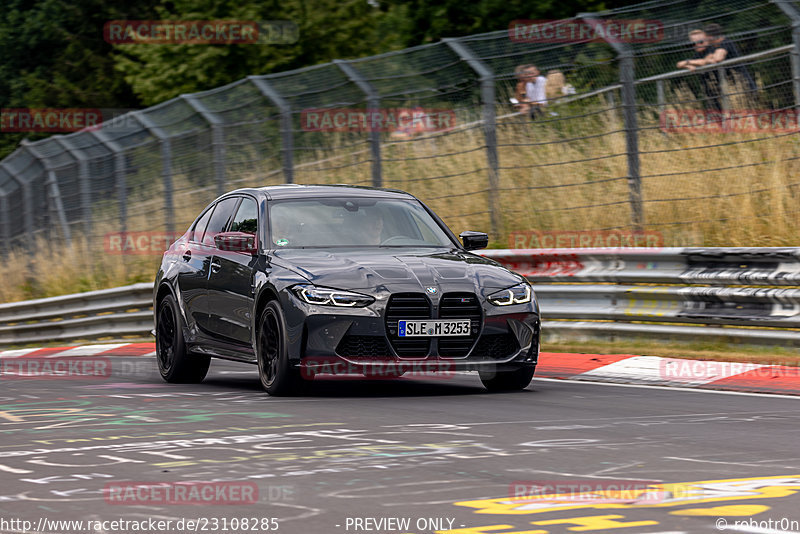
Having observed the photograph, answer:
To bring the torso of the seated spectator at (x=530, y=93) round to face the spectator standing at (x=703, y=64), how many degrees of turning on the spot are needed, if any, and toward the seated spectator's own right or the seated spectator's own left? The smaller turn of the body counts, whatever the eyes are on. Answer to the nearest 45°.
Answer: approximately 90° to the seated spectator's own left

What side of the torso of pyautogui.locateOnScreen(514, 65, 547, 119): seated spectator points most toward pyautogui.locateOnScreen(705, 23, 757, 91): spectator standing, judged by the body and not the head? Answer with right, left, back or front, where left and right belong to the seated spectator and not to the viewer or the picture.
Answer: left

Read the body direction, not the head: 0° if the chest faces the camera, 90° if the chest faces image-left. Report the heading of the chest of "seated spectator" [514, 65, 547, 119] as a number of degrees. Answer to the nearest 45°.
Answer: approximately 45°

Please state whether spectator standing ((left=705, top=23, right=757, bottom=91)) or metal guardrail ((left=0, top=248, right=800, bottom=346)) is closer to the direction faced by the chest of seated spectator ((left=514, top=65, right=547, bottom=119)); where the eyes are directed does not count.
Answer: the metal guardrail
